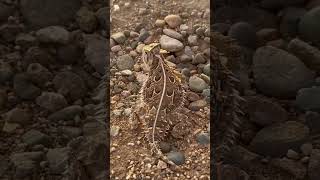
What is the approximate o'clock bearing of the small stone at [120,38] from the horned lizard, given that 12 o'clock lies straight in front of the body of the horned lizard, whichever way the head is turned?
The small stone is roughly at 11 o'clock from the horned lizard.

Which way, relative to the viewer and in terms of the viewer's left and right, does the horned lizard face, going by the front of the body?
facing away from the viewer
